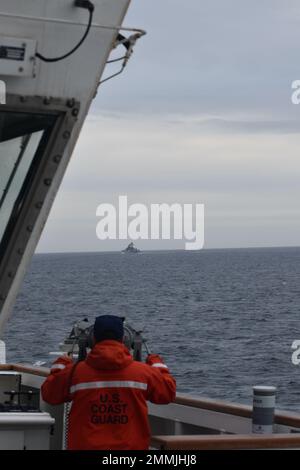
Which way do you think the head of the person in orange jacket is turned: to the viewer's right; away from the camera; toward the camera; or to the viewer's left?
away from the camera

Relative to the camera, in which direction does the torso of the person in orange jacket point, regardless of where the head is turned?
away from the camera
